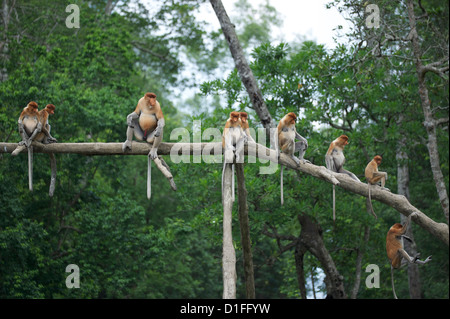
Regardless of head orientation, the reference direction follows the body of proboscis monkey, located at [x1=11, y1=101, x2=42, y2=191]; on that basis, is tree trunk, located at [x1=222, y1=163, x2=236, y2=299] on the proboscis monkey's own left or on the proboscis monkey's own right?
on the proboscis monkey's own left

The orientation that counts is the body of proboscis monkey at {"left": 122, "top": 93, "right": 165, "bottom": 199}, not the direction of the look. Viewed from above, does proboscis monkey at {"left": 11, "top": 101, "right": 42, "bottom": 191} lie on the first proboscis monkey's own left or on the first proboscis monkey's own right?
on the first proboscis monkey's own right

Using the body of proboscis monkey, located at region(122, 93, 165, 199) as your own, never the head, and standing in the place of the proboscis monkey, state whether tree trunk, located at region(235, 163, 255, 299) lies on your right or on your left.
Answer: on your left

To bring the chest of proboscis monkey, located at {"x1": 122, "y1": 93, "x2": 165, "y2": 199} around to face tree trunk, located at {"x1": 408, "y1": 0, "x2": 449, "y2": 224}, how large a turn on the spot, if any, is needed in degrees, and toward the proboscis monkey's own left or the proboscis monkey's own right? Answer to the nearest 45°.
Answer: approximately 135° to the proboscis monkey's own left

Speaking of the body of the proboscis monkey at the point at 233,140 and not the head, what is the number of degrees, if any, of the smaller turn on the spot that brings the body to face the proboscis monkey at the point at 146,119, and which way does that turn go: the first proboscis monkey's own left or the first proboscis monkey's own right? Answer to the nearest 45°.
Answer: approximately 90° to the first proboscis monkey's own right

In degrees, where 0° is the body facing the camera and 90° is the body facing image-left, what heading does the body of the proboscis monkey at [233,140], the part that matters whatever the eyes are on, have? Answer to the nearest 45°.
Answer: approximately 0°

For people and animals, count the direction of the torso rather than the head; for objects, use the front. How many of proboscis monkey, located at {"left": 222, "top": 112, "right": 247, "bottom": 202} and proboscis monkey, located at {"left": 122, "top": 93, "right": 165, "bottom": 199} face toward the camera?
2
